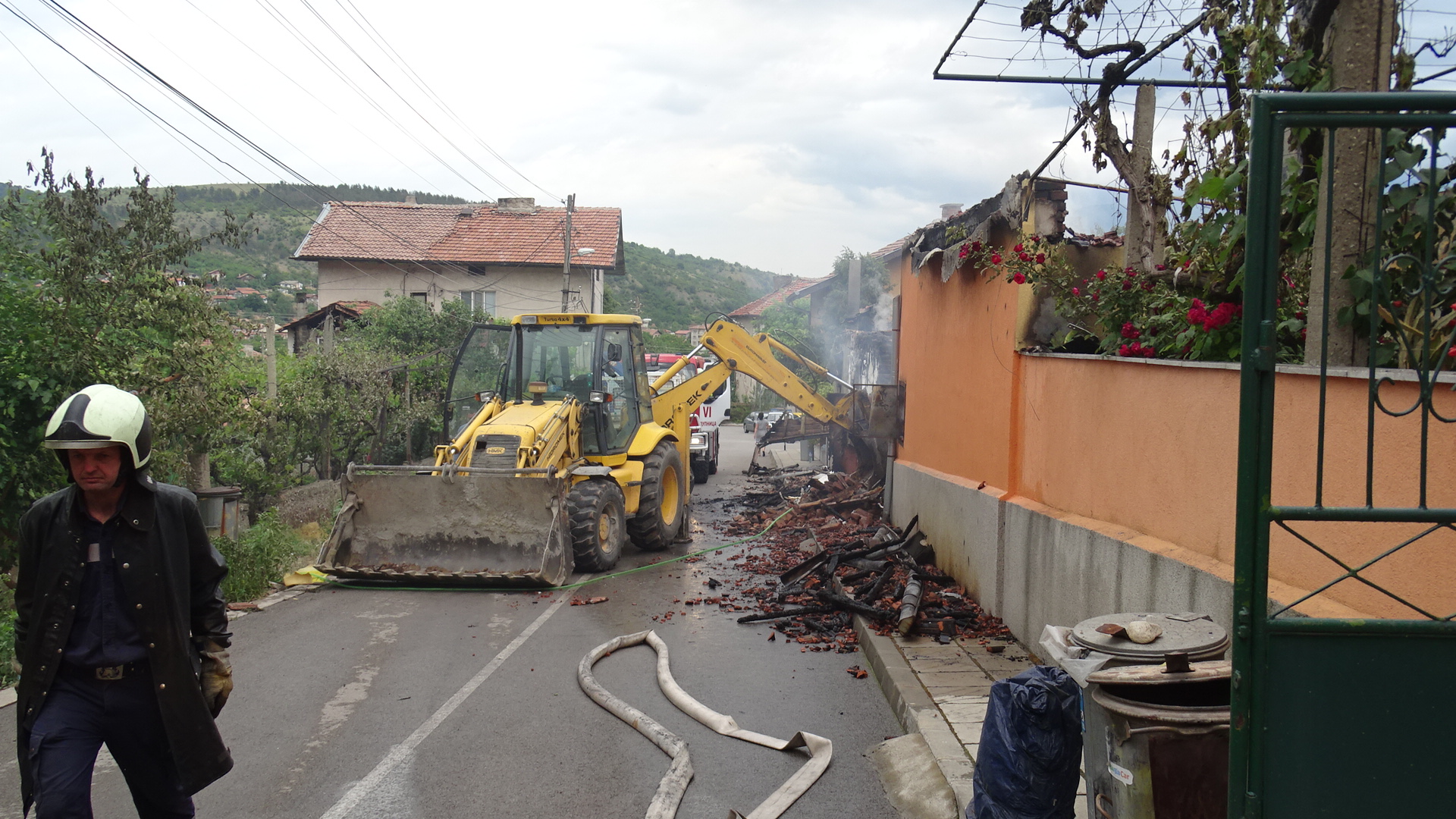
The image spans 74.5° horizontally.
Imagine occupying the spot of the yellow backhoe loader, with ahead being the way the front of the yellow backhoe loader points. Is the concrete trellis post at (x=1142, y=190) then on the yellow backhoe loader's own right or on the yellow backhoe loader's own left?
on the yellow backhoe loader's own left

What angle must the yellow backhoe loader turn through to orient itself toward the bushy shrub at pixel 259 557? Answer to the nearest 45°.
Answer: approximately 45° to its right

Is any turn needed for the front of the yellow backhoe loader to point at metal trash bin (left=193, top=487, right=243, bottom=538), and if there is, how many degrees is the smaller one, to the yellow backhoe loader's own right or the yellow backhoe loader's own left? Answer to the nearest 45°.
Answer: approximately 45° to the yellow backhoe loader's own right

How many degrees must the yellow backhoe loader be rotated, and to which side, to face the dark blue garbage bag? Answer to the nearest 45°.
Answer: approximately 45° to its left

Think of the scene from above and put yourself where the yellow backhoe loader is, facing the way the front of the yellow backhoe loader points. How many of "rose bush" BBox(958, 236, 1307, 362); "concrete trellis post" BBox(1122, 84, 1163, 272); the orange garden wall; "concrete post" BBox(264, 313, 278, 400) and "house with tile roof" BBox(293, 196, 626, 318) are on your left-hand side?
3

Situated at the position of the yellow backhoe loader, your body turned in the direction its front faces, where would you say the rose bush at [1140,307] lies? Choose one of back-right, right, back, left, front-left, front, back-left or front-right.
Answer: left

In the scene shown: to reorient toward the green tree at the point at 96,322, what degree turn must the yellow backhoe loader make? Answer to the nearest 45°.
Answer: approximately 45° to its right

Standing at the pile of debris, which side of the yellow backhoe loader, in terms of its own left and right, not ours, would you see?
left

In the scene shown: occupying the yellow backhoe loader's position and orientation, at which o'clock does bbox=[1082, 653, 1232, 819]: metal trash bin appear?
The metal trash bin is roughly at 10 o'clock from the yellow backhoe loader.

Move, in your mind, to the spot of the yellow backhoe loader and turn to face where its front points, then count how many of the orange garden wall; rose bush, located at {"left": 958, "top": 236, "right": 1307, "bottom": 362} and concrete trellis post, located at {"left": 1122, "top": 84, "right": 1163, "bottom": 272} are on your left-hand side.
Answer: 3

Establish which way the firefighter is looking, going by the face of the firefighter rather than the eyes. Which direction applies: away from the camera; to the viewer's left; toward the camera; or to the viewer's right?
toward the camera

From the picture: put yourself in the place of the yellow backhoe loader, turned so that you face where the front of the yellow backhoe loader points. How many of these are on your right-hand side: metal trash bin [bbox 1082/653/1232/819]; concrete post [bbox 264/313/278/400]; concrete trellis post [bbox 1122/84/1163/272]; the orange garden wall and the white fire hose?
1

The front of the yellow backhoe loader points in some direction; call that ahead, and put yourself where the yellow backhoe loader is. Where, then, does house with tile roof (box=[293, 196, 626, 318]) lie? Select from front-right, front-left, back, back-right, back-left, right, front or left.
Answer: back-right

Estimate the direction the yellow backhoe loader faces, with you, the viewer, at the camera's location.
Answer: facing the viewer and to the left of the viewer

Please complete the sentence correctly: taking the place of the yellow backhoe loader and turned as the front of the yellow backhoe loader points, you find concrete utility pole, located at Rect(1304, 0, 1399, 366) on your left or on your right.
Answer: on your left

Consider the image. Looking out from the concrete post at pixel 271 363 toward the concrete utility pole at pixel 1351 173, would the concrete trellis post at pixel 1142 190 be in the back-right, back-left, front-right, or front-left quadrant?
front-left
